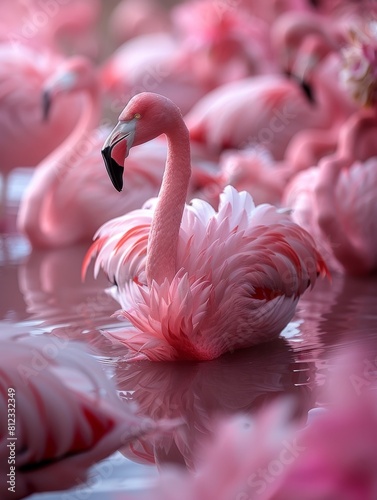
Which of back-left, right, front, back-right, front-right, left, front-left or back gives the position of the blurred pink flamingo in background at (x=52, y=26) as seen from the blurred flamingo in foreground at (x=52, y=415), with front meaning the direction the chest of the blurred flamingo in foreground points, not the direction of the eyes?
right

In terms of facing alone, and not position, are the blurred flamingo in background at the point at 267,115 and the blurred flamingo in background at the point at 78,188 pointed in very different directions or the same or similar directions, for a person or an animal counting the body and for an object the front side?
very different directions

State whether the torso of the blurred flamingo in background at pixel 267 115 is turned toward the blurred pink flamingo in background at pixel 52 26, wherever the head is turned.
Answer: no

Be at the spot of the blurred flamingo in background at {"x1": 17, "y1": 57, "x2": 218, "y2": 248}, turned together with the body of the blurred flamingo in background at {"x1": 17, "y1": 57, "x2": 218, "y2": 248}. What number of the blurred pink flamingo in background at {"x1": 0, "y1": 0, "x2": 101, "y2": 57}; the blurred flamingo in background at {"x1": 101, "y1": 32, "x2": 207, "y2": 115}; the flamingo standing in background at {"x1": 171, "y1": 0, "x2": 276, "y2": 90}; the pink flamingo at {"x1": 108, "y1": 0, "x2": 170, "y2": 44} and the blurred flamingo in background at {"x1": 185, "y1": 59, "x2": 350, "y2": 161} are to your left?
0

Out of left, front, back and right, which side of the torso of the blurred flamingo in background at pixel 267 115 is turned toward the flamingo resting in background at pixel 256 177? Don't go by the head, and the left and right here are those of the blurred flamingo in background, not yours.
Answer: right

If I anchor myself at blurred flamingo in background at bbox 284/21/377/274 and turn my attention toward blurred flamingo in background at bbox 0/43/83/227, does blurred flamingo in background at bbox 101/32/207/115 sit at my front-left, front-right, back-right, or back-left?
front-right

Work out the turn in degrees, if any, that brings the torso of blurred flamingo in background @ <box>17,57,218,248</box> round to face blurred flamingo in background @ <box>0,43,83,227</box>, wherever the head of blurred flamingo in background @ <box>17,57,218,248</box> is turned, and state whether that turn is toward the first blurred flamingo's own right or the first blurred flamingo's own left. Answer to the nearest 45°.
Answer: approximately 45° to the first blurred flamingo's own right

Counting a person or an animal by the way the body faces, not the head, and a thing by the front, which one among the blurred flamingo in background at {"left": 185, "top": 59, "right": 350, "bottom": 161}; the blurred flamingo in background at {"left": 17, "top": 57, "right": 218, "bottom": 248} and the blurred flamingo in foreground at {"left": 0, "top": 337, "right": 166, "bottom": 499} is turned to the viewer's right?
the blurred flamingo in background at {"left": 185, "top": 59, "right": 350, "bottom": 161}

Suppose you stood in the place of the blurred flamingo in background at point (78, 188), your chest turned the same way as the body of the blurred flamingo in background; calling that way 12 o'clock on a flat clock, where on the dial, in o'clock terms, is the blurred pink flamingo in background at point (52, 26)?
The blurred pink flamingo in background is roughly at 3 o'clock from the blurred flamingo in background.

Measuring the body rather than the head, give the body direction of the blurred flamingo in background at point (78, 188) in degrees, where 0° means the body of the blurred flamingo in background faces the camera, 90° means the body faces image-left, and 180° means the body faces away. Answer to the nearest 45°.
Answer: approximately 90°

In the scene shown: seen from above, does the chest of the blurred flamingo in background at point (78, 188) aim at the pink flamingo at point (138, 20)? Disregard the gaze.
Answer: no

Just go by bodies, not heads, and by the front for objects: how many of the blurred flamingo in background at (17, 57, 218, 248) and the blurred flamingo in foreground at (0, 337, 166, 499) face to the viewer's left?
2

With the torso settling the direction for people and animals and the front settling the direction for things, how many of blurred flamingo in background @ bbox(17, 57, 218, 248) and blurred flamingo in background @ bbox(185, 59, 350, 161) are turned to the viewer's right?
1

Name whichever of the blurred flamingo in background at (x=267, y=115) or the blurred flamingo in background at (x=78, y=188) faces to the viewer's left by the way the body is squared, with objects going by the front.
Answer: the blurred flamingo in background at (x=78, y=188)

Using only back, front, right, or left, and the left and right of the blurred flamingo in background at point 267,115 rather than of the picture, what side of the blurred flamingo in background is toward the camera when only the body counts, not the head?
right

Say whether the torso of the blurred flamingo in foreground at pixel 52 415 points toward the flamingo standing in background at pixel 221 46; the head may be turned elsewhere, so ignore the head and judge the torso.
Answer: no

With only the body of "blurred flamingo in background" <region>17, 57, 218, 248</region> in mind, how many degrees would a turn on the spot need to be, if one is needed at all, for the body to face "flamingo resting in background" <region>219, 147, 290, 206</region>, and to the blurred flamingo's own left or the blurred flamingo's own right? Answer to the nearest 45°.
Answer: approximately 180°
